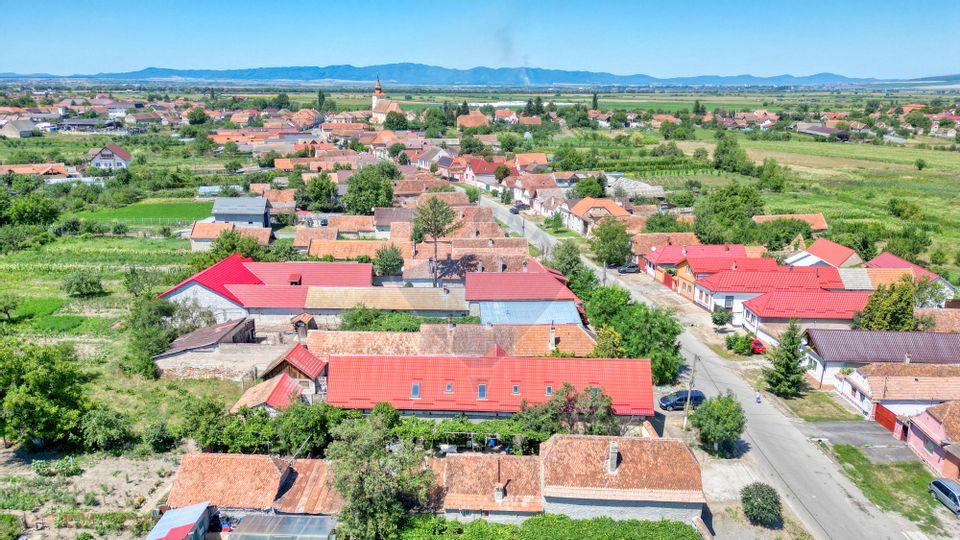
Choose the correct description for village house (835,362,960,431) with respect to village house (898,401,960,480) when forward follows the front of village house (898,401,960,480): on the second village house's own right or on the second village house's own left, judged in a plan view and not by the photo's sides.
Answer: on the second village house's own right

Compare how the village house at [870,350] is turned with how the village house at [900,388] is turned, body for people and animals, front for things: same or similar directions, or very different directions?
same or similar directions

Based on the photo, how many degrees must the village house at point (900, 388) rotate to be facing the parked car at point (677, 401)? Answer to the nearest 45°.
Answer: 0° — it already faces it

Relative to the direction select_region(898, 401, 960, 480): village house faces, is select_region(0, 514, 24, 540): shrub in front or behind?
in front

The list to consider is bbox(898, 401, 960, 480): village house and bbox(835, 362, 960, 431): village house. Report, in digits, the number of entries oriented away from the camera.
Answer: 0

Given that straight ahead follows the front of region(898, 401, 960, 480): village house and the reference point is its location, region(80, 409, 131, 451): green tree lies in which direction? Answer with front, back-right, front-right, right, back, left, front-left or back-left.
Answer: front

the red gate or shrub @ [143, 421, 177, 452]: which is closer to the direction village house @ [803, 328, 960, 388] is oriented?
the shrub

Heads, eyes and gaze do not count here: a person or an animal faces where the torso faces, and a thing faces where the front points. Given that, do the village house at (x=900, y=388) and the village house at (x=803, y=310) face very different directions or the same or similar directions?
same or similar directions

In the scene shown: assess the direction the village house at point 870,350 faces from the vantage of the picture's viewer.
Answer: facing the viewer and to the left of the viewer

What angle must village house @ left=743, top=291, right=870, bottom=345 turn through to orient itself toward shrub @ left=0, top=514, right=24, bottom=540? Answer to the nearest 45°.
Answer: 0° — it already faces it

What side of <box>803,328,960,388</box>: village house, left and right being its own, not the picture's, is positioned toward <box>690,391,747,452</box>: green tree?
front

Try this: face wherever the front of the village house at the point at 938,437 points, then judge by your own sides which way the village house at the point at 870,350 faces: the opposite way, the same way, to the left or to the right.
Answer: the same way

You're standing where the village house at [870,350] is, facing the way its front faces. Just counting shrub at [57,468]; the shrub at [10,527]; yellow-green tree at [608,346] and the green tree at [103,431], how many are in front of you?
4

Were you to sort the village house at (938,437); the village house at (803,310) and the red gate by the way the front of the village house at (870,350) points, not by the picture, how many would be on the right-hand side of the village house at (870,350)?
1

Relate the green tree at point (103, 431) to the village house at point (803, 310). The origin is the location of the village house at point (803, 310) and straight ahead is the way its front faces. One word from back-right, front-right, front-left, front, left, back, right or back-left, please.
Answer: front

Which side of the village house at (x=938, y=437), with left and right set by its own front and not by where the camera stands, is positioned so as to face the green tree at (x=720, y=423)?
front

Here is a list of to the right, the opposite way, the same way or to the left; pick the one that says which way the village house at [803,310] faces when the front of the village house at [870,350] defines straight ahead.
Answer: the same way

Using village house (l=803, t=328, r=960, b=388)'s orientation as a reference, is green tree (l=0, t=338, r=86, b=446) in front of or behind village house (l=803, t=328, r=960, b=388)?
in front

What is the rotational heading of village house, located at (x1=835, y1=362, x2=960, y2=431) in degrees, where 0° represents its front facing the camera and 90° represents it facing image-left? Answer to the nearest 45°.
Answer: approximately 45°
